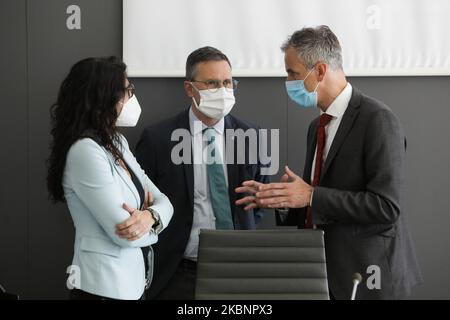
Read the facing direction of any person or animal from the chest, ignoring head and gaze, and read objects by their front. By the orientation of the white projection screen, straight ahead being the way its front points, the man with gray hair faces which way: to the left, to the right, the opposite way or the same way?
to the right

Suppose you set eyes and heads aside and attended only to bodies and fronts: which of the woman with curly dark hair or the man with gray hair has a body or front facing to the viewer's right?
the woman with curly dark hair

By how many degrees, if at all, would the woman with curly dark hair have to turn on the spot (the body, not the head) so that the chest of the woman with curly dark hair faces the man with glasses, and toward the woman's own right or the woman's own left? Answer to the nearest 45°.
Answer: approximately 45° to the woman's own left

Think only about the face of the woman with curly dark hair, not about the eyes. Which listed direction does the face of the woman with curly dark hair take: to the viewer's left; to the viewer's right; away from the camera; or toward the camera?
to the viewer's right

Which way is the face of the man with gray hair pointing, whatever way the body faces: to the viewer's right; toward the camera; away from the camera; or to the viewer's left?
to the viewer's left

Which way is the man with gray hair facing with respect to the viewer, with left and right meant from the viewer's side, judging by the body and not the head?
facing to the left of the viewer

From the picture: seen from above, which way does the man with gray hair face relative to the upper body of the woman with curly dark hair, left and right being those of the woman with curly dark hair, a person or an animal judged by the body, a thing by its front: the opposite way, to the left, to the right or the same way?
the opposite way

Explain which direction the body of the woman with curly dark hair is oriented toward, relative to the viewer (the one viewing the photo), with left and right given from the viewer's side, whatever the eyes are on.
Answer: facing to the right of the viewer

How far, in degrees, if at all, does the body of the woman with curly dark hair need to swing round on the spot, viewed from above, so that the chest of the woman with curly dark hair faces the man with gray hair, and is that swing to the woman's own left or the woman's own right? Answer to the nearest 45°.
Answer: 0° — they already face them
